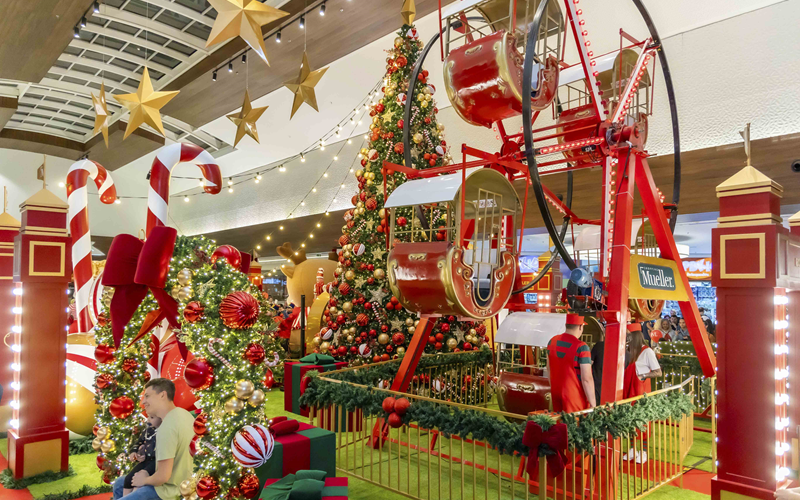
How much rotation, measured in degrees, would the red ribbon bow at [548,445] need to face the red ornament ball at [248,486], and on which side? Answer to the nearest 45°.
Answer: approximately 45° to its right

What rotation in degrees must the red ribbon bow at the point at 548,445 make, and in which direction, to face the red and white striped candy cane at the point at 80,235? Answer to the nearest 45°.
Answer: approximately 90° to its right

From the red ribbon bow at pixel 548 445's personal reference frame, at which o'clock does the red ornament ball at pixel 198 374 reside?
The red ornament ball is roughly at 2 o'clock from the red ribbon bow.

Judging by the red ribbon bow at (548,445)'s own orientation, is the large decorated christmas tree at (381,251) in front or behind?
behind

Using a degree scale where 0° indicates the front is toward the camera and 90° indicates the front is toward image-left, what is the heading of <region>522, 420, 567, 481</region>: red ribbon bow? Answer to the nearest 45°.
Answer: approximately 0°

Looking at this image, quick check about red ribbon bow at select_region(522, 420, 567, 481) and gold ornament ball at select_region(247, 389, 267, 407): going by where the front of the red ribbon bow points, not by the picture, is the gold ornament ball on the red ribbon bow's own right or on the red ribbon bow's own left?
on the red ribbon bow's own right

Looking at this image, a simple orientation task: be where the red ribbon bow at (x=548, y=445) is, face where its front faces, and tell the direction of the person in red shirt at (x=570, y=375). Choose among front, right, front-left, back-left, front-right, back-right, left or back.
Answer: back

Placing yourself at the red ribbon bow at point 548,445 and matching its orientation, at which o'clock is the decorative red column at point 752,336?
The decorative red column is roughly at 8 o'clock from the red ribbon bow.

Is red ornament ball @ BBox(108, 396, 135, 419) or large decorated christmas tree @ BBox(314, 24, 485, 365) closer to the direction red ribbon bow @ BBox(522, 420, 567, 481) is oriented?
the red ornament ball

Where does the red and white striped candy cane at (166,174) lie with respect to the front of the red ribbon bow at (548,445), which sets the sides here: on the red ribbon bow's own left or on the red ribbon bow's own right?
on the red ribbon bow's own right

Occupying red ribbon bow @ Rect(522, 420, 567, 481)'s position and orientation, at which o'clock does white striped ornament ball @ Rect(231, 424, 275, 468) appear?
The white striped ornament ball is roughly at 2 o'clock from the red ribbon bow.

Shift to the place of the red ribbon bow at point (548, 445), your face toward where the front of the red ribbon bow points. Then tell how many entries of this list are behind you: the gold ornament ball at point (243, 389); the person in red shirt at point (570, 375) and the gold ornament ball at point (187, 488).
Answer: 1

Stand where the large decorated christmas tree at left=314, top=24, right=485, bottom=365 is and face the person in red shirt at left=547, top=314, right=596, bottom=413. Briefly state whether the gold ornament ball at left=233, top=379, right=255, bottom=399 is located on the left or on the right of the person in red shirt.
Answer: right

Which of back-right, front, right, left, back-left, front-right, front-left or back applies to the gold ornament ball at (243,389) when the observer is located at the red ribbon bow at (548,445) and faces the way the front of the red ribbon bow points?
front-right
